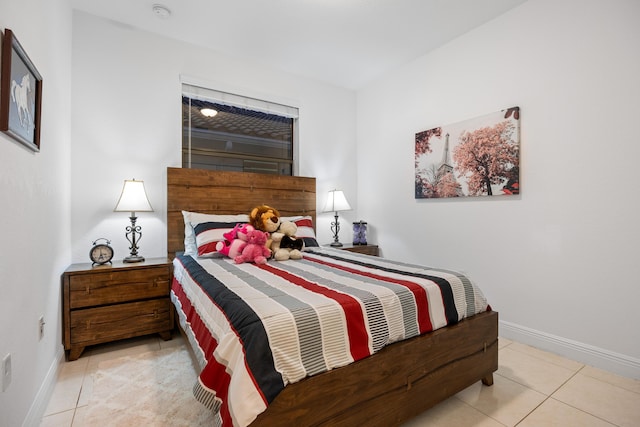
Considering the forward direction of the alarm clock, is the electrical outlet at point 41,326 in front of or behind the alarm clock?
in front

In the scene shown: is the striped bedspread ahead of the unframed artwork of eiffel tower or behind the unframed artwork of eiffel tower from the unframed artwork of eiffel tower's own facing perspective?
ahead

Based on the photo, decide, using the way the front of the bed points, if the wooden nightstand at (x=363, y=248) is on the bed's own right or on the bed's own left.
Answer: on the bed's own left

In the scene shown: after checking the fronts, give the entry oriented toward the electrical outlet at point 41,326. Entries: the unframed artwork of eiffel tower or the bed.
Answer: the unframed artwork of eiffel tower

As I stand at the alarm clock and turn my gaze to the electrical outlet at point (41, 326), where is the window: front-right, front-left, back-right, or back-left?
back-left

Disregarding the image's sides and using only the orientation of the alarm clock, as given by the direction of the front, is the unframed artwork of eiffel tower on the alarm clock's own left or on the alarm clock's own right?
on the alarm clock's own left

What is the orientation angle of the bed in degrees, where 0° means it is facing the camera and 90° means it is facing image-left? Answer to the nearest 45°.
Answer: approximately 315°

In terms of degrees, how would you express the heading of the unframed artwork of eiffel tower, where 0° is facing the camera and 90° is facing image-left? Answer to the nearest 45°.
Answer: approximately 45°
